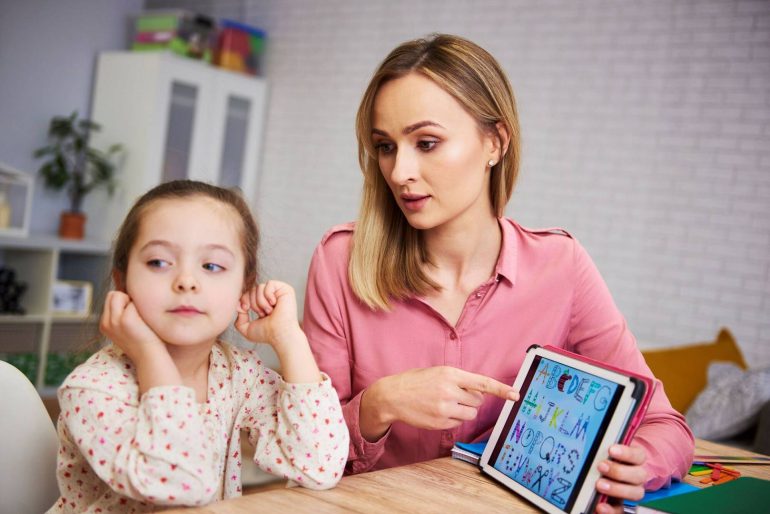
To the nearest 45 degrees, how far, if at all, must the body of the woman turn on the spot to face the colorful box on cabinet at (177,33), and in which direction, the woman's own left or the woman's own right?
approximately 135° to the woman's own right

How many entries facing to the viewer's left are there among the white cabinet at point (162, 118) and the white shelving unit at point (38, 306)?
0

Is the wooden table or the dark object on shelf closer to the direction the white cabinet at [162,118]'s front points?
the wooden table

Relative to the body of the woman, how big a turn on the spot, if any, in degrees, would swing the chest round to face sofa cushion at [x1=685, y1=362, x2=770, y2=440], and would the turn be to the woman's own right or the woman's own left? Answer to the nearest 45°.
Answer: approximately 135° to the woman's own left

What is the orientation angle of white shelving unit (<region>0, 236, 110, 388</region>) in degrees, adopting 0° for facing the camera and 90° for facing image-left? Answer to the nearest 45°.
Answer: approximately 315°

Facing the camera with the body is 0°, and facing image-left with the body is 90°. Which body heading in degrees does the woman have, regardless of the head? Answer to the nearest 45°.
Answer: approximately 0°

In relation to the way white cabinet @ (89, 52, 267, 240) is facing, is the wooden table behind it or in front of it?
in front

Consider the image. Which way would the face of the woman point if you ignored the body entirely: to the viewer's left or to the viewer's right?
to the viewer's left

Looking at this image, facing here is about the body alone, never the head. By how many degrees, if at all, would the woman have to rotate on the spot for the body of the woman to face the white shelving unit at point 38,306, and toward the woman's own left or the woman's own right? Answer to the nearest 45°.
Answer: approximately 135° to the woman's own right
